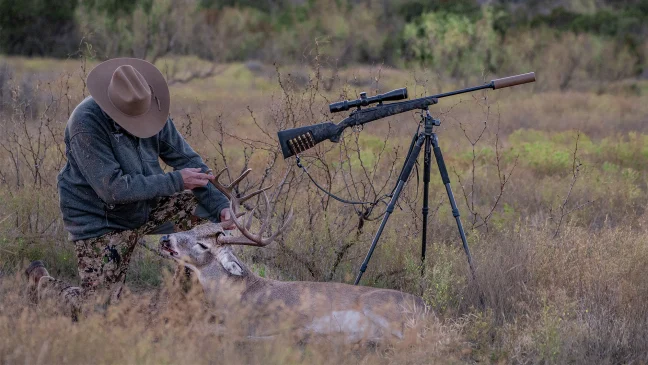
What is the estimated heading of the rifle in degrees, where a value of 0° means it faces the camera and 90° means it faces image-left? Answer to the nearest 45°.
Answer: approximately 270°

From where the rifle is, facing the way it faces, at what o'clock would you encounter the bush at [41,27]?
The bush is roughly at 8 o'clock from the rifle.

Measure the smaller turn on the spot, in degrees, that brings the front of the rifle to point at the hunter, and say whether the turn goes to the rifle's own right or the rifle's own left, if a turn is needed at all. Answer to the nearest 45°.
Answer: approximately 180°
